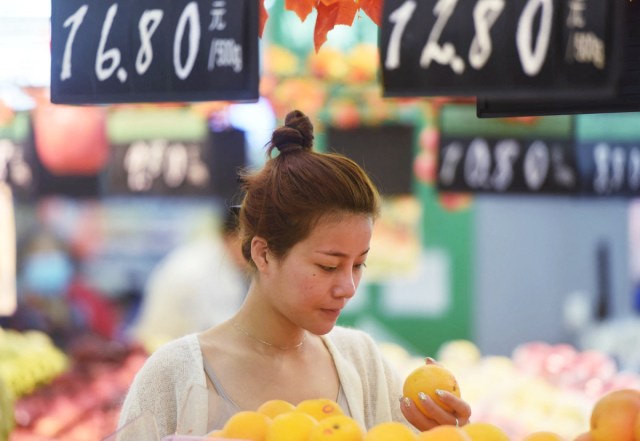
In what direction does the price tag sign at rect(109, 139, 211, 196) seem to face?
toward the camera

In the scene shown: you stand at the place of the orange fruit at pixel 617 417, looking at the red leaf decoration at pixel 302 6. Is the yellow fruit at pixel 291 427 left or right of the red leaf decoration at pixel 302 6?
left

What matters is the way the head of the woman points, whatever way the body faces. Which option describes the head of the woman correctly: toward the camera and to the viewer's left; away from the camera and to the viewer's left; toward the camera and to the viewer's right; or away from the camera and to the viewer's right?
toward the camera and to the viewer's right

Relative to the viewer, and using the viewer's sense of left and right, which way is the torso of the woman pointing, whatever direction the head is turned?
facing the viewer and to the right of the viewer

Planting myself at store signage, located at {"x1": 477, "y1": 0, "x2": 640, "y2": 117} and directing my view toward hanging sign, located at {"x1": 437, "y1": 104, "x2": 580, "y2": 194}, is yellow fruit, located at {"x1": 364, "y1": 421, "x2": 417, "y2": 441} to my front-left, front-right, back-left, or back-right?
back-left

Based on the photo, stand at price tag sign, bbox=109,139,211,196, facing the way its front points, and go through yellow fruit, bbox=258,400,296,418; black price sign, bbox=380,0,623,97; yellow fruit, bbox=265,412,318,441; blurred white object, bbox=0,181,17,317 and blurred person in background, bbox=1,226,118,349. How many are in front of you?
3

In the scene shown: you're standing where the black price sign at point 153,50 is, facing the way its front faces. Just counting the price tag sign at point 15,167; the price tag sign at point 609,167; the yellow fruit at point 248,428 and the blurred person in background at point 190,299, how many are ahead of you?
1

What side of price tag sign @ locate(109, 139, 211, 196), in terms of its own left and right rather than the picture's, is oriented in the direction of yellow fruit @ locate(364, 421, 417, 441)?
front

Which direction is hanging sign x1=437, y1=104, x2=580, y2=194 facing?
toward the camera

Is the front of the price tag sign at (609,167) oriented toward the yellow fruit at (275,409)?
yes

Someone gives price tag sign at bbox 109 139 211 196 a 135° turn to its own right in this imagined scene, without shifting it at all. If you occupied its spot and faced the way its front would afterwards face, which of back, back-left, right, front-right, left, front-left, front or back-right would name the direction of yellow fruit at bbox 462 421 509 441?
back-left

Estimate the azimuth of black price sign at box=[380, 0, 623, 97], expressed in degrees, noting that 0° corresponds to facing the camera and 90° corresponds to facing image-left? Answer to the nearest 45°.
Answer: approximately 0°

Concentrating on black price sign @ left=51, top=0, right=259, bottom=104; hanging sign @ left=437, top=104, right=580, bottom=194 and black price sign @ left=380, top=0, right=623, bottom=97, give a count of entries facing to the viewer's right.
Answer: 0

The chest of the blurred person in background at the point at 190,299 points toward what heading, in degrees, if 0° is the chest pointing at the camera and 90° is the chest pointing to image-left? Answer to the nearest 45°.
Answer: approximately 270°
